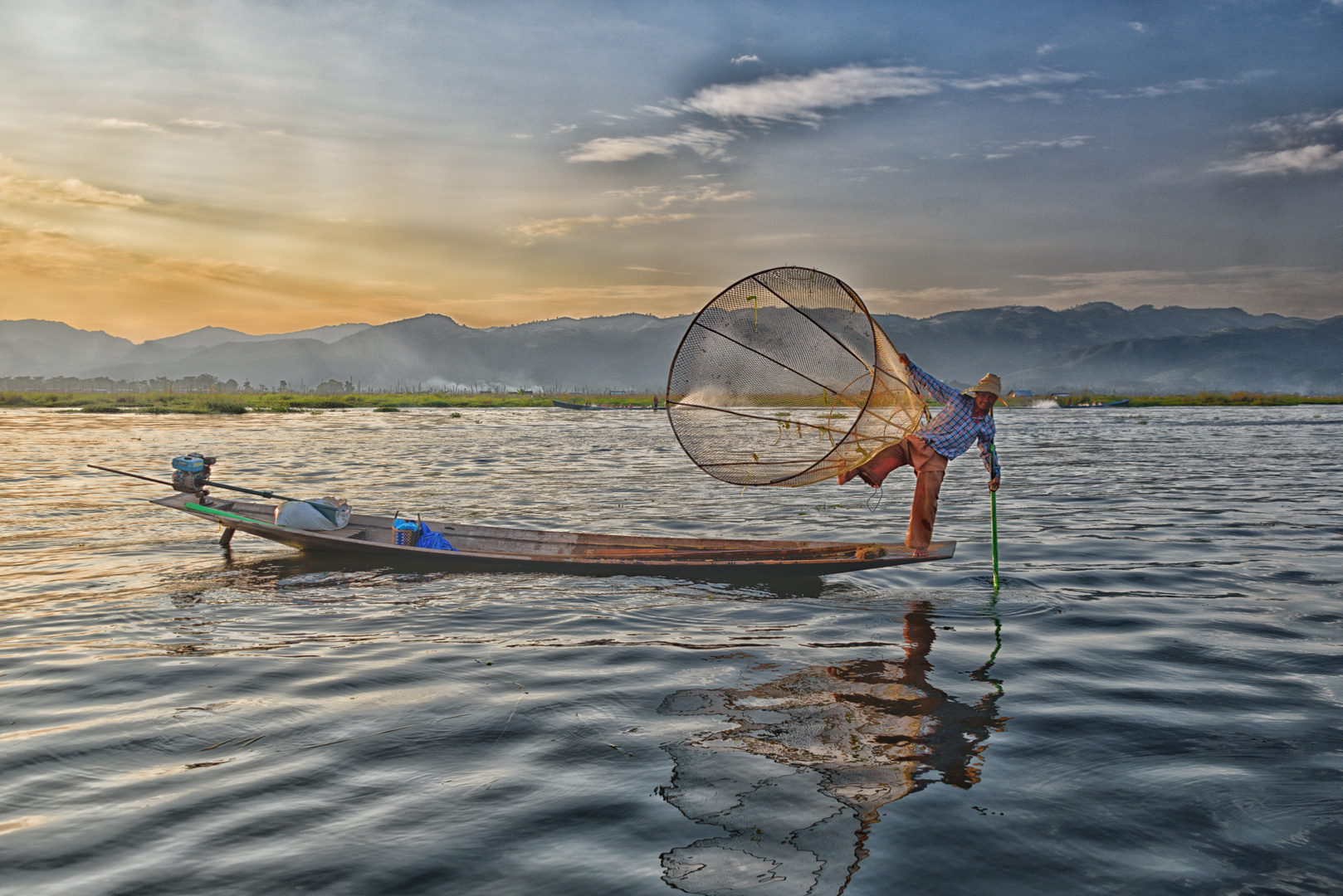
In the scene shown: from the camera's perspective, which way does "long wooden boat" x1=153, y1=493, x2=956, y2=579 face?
to the viewer's right

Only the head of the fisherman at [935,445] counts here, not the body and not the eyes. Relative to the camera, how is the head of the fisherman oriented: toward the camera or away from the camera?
toward the camera

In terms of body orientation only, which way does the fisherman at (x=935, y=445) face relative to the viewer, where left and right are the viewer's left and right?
facing the viewer and to the right of the viewer

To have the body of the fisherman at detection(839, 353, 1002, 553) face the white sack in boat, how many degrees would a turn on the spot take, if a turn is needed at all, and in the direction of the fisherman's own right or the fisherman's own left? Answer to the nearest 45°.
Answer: approximately 135° to the fisherman's own right
